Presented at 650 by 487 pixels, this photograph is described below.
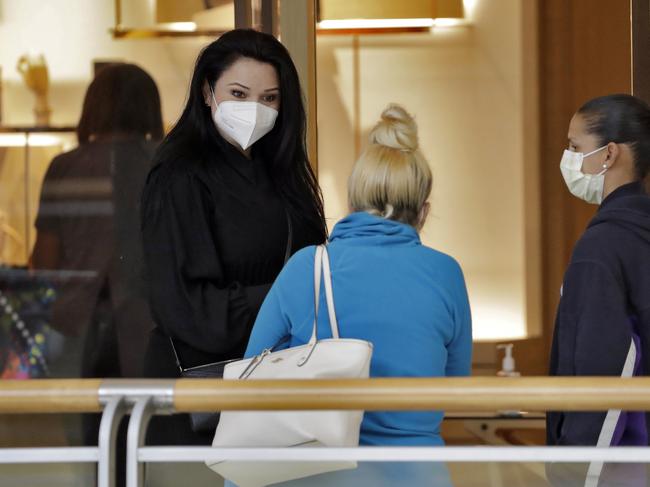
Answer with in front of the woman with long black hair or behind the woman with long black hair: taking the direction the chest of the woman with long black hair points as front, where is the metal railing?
in front

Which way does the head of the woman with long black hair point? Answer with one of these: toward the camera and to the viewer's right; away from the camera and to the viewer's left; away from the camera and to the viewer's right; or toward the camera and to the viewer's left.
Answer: toward the camera and to the viewer's right

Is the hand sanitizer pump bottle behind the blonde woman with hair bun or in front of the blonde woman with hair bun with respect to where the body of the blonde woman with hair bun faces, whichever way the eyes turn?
in front

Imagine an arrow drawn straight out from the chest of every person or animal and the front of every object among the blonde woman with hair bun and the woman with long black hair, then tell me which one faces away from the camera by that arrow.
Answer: the blonde woman with hair bun

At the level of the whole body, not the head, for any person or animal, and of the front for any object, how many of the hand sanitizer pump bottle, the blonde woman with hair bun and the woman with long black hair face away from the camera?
1

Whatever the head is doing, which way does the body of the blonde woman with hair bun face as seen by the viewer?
away from the camera

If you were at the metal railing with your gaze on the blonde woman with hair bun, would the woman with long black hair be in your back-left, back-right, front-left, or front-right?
front-left
